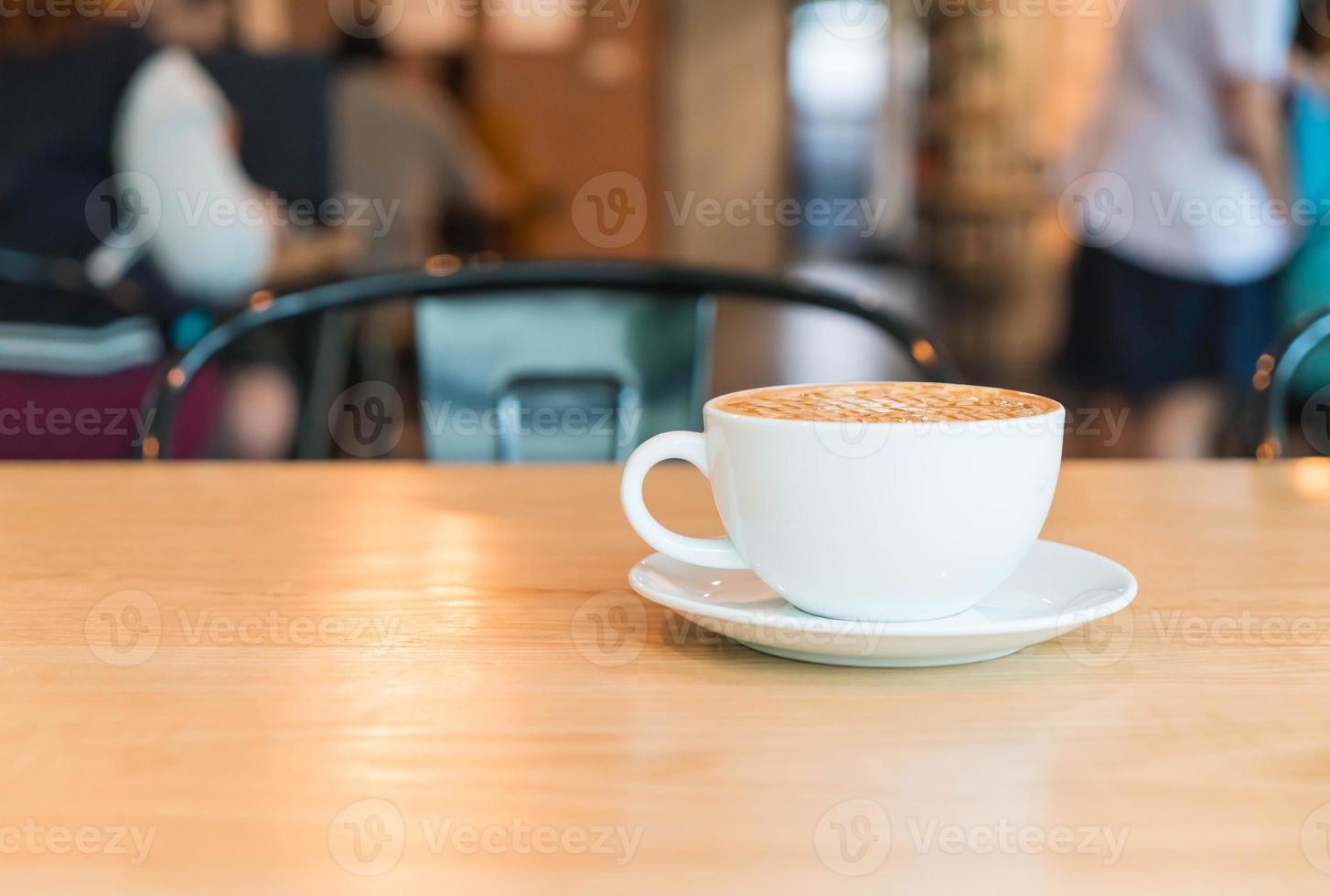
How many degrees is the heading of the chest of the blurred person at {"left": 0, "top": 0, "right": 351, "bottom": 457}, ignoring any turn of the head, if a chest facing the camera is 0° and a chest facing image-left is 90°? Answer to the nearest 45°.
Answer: approximately 225°

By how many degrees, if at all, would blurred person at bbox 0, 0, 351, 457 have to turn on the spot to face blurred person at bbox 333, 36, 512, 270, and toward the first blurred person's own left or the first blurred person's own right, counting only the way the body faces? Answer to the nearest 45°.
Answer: approximately 45° to the first blurred person's own left

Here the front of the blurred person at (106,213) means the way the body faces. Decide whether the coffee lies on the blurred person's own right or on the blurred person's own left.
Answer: on the blurred person's own right

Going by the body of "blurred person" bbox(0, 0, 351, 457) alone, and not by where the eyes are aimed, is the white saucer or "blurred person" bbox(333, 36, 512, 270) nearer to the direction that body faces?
the blurred person

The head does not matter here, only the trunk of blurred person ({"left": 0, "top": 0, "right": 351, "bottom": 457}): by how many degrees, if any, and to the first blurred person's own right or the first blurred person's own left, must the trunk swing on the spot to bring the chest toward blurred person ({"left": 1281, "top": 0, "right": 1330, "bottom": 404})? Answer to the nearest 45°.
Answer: approximately 45° to the first blurred person's own right

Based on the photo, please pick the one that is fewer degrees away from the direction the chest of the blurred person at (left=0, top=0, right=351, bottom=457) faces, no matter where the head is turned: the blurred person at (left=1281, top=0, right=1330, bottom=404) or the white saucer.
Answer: the blurred person

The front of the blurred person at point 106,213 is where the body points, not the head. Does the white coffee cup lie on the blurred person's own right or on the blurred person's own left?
on the blurred person's own right

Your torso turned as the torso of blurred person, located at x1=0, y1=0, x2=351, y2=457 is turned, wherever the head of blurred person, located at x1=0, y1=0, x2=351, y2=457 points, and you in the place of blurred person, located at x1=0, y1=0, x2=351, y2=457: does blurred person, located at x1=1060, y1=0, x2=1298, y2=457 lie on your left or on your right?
on your right

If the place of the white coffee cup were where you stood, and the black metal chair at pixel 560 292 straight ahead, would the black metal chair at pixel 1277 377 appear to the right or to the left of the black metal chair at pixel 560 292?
right

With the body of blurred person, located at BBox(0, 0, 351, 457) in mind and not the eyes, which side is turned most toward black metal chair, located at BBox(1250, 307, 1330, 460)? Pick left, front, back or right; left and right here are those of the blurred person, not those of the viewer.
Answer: right

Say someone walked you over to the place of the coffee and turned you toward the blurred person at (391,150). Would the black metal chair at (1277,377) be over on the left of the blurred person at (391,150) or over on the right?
right
